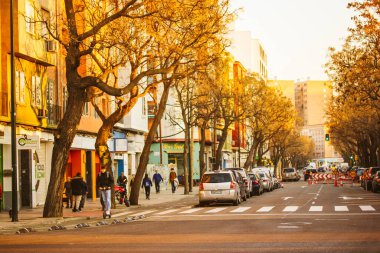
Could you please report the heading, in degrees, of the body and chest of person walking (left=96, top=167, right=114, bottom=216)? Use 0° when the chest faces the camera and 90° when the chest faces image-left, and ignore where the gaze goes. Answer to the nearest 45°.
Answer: approximately 0°

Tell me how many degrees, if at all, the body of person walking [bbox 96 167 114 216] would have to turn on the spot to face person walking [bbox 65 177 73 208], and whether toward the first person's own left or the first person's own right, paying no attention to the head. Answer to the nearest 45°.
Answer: approximately 180°

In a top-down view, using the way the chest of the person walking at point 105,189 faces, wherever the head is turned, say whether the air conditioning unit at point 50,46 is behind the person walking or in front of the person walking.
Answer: behind

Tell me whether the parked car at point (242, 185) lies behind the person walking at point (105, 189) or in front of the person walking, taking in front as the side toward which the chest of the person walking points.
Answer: behind

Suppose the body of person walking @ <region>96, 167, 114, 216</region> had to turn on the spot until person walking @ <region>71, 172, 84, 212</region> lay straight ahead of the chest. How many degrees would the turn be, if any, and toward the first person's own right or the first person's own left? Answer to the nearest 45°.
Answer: approximately 180°

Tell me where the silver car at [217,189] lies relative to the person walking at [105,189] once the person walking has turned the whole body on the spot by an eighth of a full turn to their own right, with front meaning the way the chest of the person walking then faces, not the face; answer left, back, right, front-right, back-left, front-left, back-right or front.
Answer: back

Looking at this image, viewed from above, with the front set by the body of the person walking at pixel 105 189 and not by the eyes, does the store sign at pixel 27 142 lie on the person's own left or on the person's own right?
on the person's own right

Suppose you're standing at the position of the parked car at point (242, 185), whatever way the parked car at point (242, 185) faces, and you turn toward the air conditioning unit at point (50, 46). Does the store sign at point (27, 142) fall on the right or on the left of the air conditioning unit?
left
